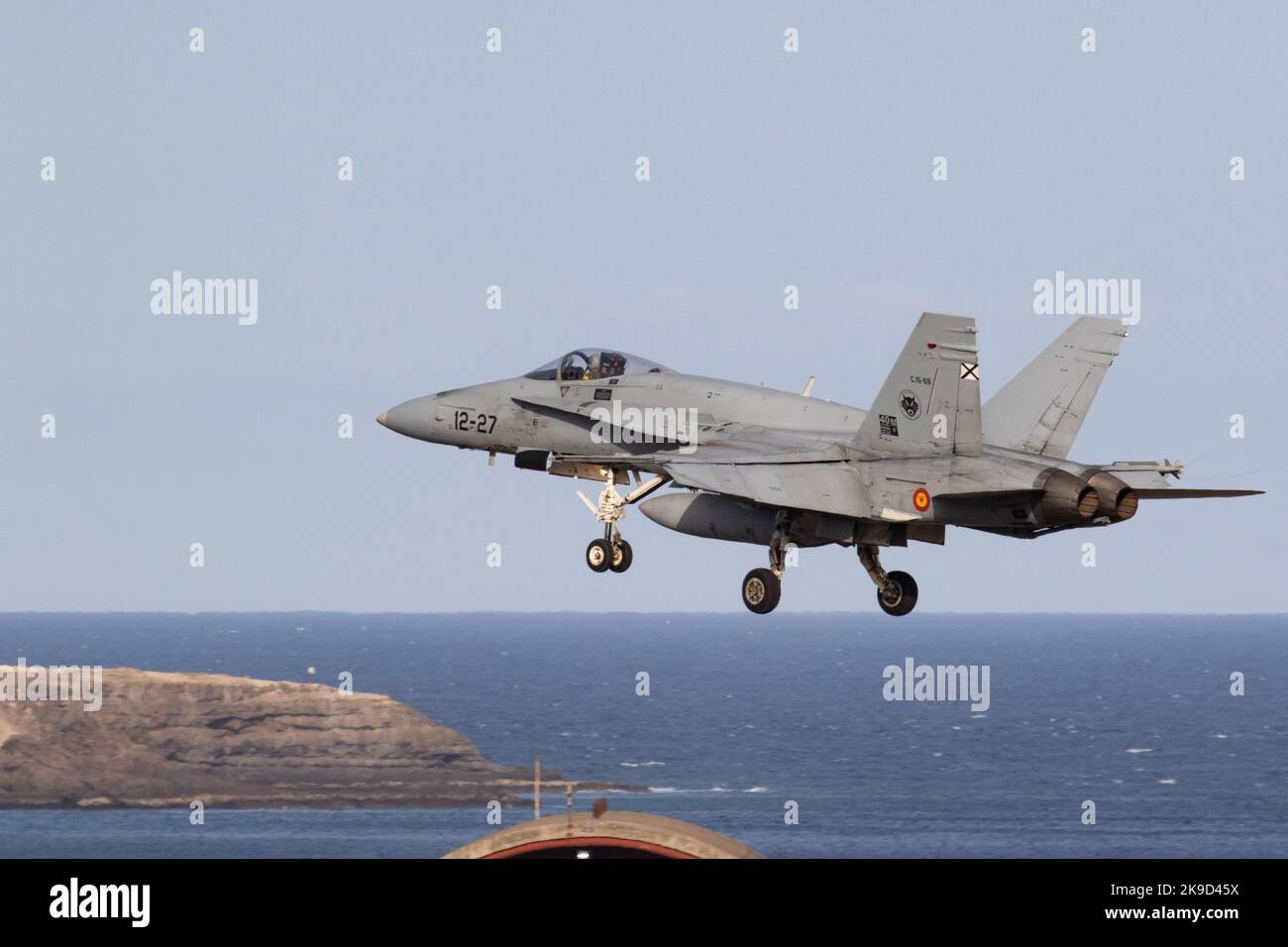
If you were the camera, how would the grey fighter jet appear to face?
facing away from the viewer and to the left of the viewer
